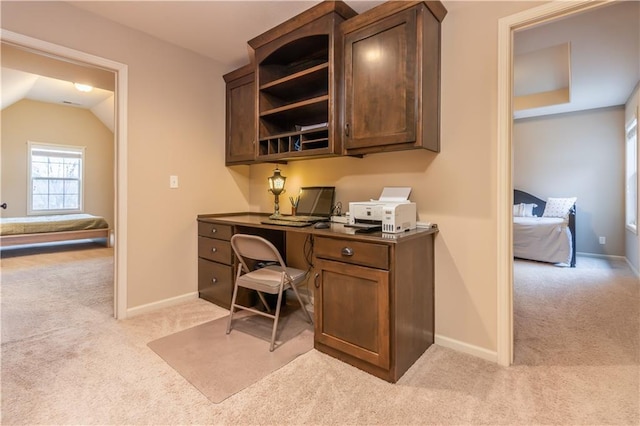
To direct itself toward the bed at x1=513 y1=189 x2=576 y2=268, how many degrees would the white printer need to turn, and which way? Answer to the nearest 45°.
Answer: approximately 180°

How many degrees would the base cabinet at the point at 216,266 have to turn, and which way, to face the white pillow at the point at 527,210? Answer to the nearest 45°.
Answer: approximately 135° to its left

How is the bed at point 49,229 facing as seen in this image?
to the viewer's right

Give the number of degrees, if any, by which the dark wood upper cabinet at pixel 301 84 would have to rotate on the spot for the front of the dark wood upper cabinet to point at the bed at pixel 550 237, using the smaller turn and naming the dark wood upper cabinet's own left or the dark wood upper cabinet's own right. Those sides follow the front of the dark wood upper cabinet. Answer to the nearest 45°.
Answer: approximately 180°

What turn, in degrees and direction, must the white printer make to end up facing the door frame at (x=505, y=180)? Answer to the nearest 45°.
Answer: approximately 135° to its left

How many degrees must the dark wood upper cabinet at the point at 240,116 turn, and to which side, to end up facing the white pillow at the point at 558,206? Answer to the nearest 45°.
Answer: approximately 135° to its left
